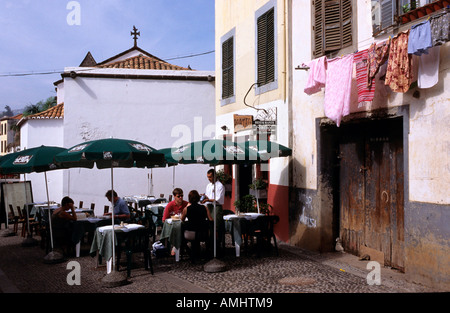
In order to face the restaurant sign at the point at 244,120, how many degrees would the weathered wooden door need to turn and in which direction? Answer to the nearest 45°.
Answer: approximately 90° to its right

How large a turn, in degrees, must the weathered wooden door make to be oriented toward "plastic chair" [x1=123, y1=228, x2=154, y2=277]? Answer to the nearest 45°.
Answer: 0° — it already faces it

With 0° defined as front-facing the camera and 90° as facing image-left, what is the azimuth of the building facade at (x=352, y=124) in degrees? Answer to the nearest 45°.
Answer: approximately 45°

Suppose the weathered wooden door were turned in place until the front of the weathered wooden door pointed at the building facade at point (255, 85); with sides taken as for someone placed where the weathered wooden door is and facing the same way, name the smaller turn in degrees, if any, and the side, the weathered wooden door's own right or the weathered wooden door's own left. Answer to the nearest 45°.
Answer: approximately 90° to the weathered wooden door's own right

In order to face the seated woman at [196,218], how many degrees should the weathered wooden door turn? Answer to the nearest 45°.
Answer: approximately 45° to its right

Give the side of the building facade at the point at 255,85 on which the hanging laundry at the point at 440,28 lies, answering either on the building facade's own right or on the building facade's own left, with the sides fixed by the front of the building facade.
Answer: on the building facade's own left

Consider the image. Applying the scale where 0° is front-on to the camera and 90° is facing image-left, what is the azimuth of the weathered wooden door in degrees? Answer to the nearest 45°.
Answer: approximately 45°

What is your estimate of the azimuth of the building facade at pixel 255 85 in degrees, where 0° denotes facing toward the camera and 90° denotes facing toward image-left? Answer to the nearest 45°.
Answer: approximately 45°

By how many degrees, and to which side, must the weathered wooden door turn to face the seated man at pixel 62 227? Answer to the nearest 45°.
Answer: approximately 45° to its right
